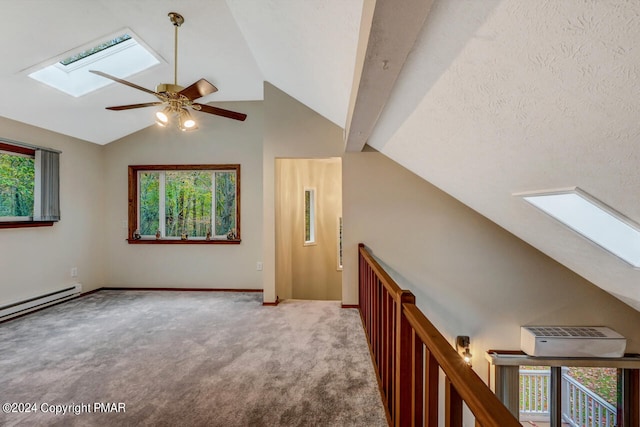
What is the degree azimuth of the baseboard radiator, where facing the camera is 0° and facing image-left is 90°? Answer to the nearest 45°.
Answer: approximately 315°

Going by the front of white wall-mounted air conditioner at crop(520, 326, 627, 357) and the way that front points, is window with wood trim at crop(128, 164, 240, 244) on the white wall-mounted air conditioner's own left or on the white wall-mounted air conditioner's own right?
on the white wall-mounted air conditioner's own right

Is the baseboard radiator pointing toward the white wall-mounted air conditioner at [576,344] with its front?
yes

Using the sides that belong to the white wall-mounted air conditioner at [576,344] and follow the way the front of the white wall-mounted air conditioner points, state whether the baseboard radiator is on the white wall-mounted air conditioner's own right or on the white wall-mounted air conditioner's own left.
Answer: on the white wall-mounted air conditioner's own right

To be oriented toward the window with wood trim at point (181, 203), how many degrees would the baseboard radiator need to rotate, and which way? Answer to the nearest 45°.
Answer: approximately 45° to its left

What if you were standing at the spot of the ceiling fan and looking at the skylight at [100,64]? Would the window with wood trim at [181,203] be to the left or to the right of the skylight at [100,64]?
right

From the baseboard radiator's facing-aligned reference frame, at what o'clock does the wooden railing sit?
The wooden railing is roughly at 1 o'clock from the baseboard radiator.
